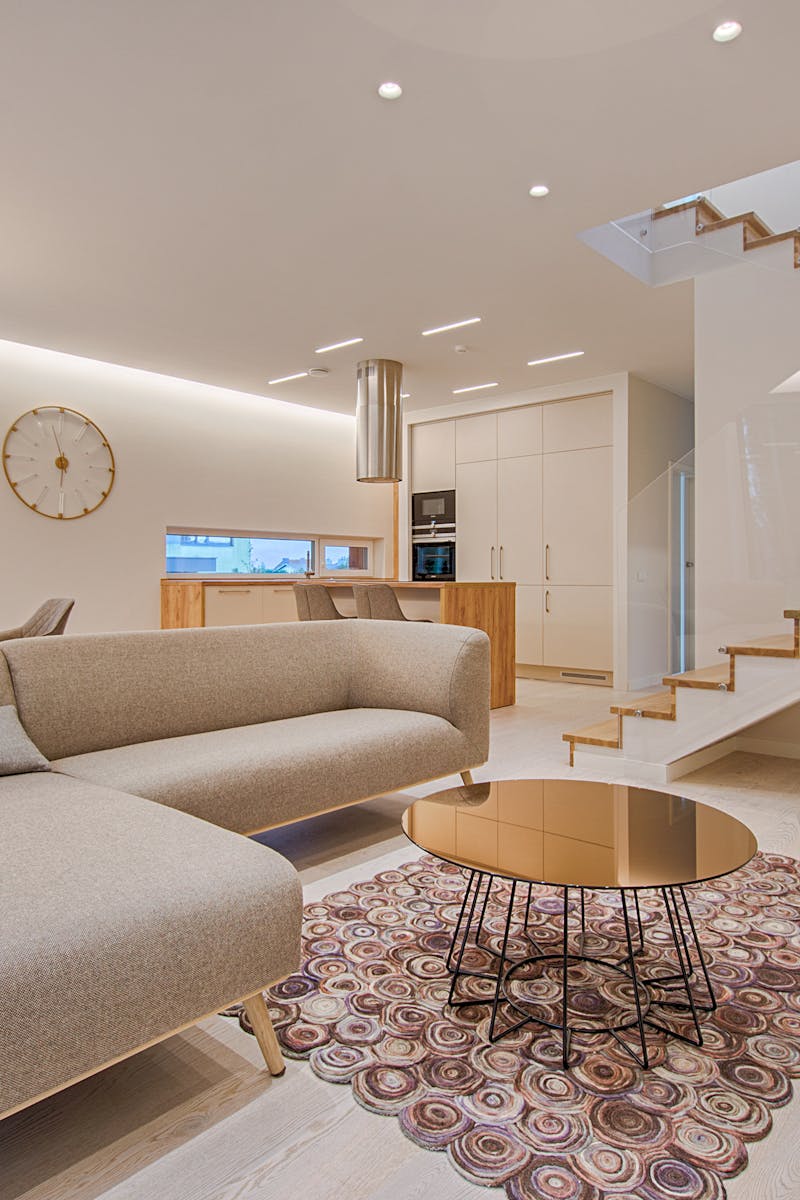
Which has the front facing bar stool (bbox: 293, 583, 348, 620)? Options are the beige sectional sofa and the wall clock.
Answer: the wall clock

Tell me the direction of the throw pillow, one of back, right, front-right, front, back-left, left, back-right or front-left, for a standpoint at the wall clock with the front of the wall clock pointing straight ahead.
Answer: front-right

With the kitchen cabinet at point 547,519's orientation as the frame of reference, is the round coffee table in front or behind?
in front

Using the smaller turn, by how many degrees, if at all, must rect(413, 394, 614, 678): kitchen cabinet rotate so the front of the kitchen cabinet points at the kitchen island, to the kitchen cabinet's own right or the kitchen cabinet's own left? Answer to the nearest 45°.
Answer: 0° — it already faces it

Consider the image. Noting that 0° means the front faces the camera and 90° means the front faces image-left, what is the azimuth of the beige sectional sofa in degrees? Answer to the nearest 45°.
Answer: approximately 315°

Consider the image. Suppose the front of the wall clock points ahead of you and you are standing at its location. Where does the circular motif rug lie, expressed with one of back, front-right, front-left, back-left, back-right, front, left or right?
front-right

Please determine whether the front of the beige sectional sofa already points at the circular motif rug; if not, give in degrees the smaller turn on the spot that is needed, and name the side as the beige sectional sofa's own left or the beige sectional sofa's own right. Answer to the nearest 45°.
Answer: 0° — it already faces it

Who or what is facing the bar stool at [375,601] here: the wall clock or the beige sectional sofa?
the wall clock

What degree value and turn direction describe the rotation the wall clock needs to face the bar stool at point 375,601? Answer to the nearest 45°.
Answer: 0° — it already faces it

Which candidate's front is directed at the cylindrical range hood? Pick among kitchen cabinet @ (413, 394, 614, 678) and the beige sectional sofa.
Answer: the kitchen cabinet
